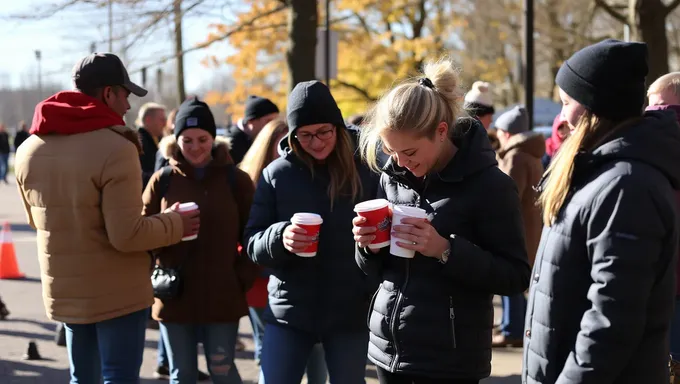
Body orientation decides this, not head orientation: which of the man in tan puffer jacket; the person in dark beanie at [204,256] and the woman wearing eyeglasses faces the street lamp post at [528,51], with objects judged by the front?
the man in tan puffer jacket

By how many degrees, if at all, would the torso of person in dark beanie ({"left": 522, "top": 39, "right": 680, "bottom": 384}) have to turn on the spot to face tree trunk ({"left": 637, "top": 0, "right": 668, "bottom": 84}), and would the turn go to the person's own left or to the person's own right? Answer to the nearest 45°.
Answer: approximately 90° to the person's own right

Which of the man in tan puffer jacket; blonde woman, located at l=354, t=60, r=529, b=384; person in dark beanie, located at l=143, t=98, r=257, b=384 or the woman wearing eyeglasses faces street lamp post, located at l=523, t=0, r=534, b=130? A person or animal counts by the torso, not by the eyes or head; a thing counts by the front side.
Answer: the man in tan puffer jacket

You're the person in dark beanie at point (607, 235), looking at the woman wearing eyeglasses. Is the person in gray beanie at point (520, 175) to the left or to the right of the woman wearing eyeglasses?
right

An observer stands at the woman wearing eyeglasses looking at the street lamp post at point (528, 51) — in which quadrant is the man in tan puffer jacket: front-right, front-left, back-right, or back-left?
back-left

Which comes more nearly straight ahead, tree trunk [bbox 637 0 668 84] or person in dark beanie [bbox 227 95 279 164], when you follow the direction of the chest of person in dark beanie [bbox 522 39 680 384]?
the person in dark beanie

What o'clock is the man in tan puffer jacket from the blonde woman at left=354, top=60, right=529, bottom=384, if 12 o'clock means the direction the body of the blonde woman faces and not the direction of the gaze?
The man in tan puffer jacket is roughly at 2 o'clock from the blonde woman.

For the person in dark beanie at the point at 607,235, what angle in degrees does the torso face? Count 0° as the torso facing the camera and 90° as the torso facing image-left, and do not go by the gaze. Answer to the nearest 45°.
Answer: approximately 90°

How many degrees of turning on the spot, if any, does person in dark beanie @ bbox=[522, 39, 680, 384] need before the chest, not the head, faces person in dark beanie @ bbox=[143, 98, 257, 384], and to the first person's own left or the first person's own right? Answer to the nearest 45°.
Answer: approximately 45° to the first person's own right

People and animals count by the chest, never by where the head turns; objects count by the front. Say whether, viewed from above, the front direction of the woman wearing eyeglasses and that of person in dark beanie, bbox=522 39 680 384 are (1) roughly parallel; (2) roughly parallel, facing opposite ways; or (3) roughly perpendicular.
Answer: roughly perpendicular

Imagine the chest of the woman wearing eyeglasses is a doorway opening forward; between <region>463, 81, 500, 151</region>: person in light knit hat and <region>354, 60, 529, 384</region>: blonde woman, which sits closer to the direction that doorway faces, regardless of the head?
the blonde woman

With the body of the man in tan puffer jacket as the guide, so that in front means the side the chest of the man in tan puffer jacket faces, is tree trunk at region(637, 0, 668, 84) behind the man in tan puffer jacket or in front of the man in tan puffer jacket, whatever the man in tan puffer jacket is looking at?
in front

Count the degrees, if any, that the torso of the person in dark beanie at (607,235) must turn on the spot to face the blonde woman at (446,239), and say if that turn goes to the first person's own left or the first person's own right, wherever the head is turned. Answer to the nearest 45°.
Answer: approximately 45° to the first person's own right

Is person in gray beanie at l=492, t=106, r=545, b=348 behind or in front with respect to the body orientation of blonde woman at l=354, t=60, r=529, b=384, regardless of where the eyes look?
behind

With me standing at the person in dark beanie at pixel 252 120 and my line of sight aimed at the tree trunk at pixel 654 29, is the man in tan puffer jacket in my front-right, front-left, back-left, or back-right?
back-right
